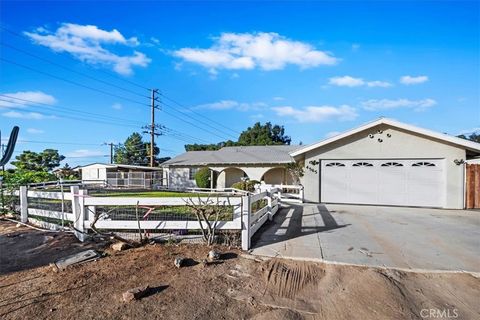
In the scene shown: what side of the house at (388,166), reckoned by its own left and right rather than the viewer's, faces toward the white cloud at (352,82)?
back

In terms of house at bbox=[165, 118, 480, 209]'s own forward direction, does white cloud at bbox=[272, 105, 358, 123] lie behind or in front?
behind

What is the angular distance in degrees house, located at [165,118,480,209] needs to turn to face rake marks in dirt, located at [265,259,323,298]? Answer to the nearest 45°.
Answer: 0° — it already faces it

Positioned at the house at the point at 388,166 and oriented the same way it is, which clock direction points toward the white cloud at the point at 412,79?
The white cloud is roughly at 7 o'clock from the house.

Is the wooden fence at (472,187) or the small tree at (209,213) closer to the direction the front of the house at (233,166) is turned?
the small tree

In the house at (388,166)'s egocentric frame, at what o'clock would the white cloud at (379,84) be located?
The white cloud is roughly at 6 o'clock from the house.

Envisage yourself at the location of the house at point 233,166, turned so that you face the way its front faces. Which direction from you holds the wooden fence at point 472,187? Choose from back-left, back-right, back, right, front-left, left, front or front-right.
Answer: front-left

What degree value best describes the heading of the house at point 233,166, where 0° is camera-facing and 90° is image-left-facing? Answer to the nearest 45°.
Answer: approximately 0°

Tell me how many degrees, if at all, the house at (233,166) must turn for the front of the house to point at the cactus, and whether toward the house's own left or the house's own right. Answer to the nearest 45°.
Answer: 0° — it already faces it

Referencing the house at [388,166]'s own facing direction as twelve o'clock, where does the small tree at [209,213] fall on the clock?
The small tree is roughly at 1 o'clock from the house.

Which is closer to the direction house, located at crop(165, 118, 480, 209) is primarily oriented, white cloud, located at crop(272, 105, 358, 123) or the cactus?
the cactus

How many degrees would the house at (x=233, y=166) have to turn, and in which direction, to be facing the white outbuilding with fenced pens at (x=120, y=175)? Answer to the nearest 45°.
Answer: approximately 90° to its right

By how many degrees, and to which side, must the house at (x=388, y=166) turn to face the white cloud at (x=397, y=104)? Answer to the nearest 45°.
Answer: approximately 180°
